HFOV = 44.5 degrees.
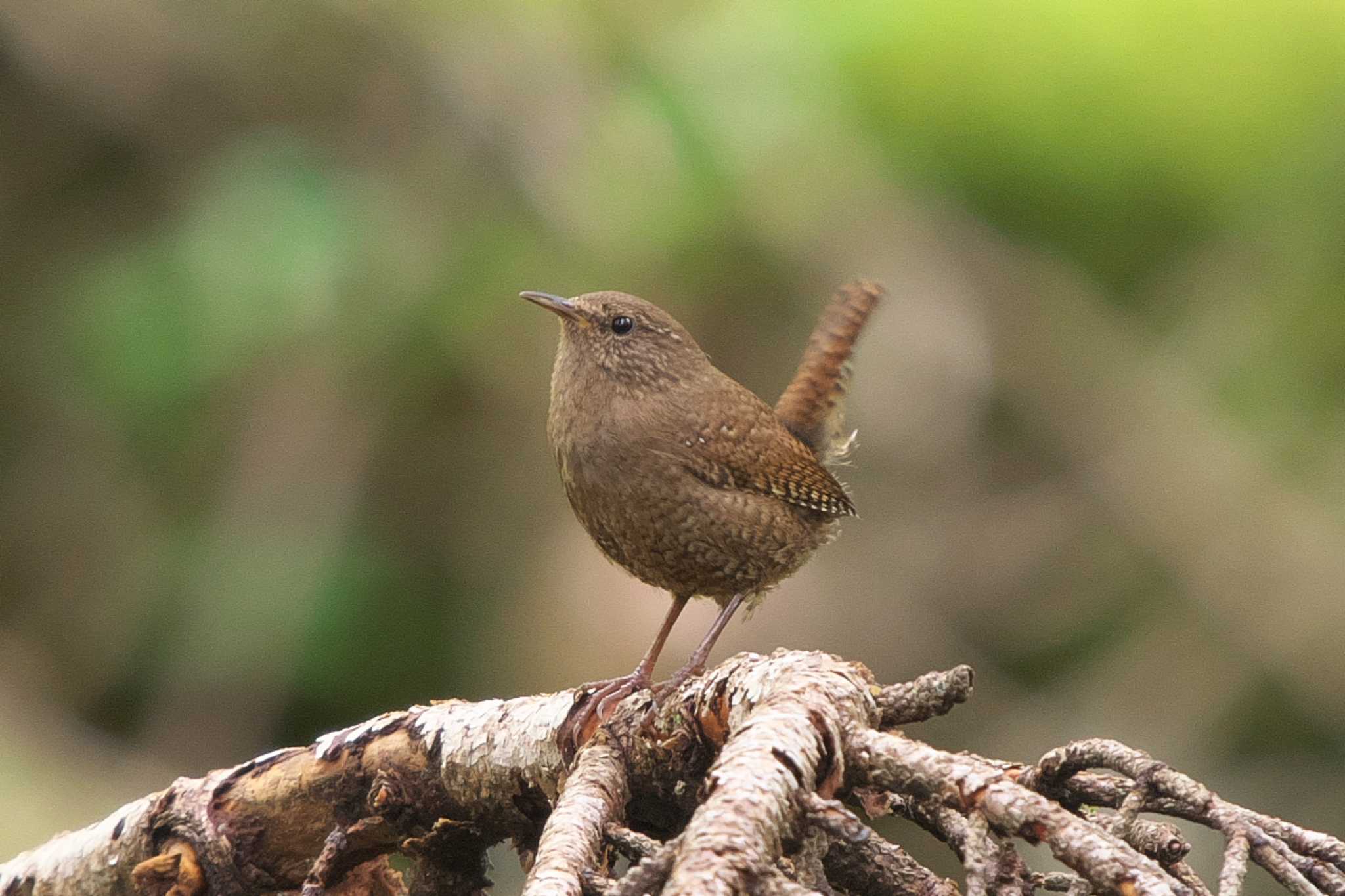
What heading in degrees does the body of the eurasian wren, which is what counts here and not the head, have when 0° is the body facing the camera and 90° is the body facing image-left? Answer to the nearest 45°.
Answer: approximately 90°
